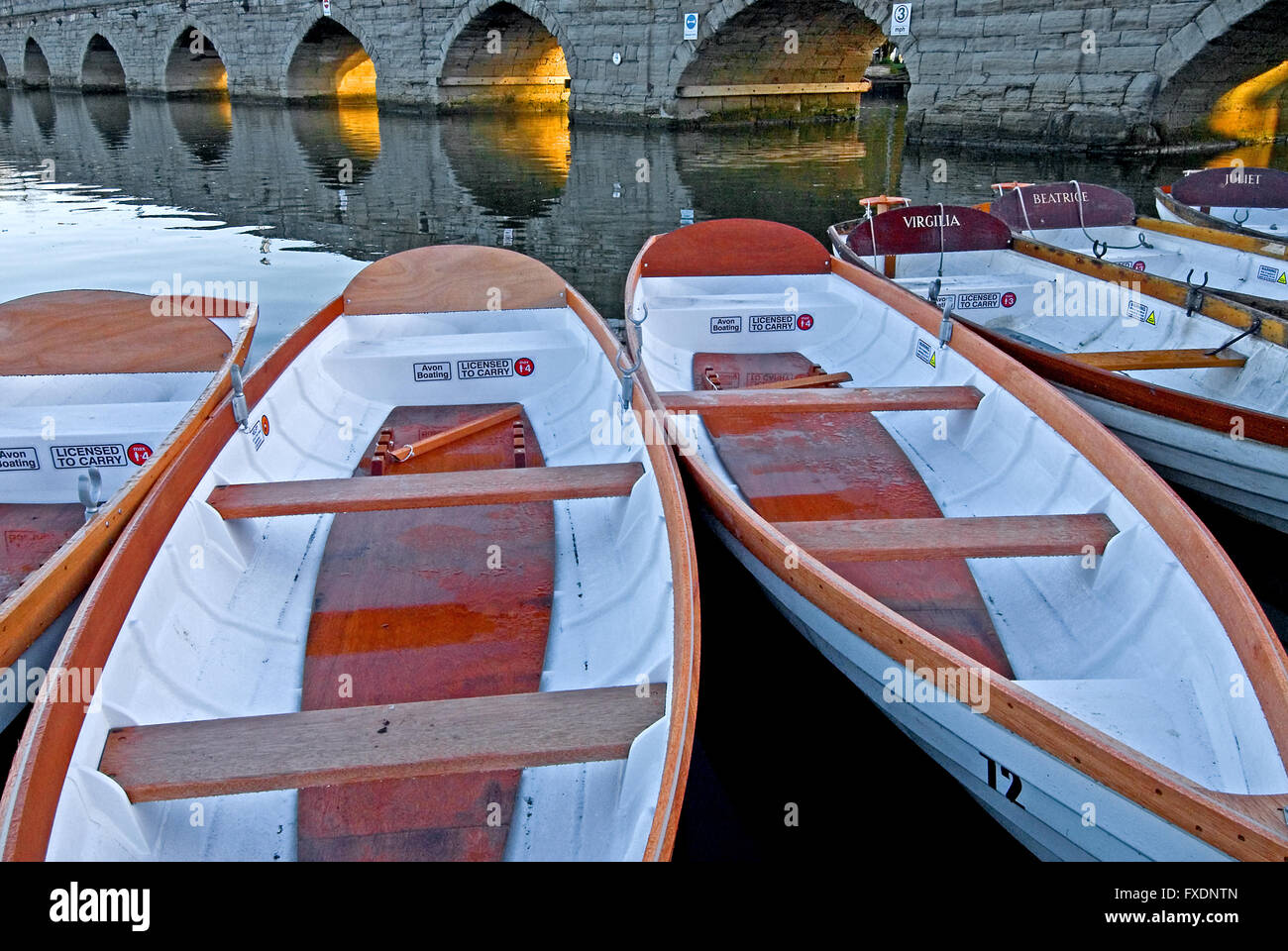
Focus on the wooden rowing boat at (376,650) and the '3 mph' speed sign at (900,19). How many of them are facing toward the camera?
2

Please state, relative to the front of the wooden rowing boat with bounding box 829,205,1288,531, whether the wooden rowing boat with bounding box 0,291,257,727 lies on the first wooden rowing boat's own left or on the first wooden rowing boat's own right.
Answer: on the first wooden rowing boat's own right

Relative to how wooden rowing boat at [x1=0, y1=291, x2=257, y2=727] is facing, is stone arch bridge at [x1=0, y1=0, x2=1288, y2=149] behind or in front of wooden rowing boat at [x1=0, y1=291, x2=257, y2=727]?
behind

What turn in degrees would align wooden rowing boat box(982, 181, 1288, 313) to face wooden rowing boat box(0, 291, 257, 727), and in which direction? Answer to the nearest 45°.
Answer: approximately 90° to its right

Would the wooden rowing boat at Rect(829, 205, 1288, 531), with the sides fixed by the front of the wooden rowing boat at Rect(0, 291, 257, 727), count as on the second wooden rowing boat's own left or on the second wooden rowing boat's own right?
on the second wooden rowing boat's own left

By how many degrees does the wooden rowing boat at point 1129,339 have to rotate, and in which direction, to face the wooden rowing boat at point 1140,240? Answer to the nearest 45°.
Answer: approximately 135° to its left

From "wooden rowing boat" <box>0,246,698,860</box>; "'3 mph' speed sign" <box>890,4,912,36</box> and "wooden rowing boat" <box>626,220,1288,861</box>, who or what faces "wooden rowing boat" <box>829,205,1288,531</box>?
the '3 mph' speed sign

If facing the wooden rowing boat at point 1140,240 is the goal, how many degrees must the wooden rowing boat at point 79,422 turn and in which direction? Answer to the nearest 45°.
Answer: approximately 135° to its left

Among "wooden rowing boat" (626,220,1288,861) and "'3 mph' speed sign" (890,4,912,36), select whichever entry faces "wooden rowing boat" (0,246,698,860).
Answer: the '3 mph' speed sign
